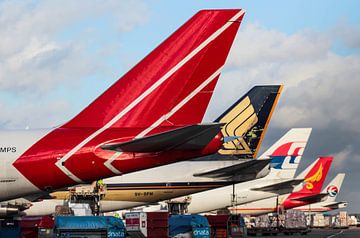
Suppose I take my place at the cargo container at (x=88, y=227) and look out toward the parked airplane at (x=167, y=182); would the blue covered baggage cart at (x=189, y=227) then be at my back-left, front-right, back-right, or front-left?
front-right

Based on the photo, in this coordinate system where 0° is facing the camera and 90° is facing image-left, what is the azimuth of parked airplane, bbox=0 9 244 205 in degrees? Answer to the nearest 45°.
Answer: approximately 90°

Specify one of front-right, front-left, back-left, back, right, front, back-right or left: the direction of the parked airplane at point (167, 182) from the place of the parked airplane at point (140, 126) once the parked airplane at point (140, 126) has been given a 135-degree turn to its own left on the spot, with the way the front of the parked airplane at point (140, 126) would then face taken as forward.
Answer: back-left
